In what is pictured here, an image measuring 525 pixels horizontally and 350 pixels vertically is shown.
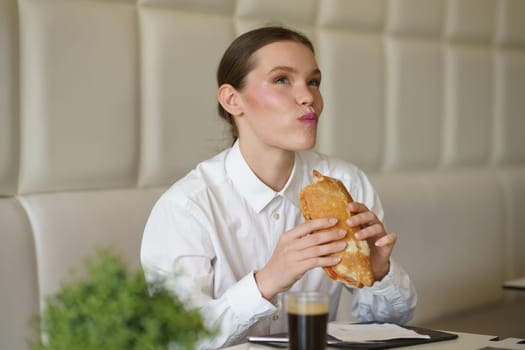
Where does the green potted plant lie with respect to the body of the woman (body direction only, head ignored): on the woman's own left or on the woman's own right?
on the woman's own right

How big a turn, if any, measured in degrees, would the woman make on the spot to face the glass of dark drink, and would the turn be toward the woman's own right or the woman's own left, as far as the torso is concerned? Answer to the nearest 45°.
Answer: approximately 45° to the woman's own right

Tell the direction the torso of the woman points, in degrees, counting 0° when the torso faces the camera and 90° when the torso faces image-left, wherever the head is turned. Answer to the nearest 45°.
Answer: approximately 315°
